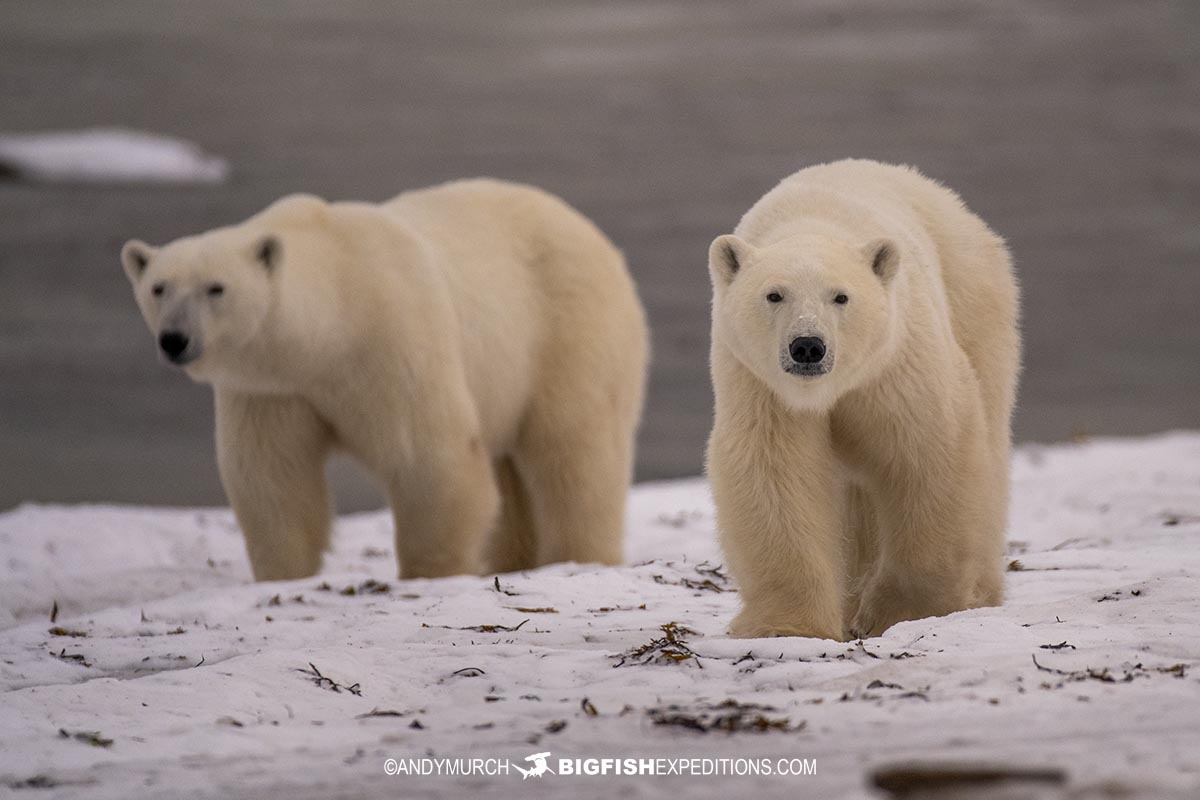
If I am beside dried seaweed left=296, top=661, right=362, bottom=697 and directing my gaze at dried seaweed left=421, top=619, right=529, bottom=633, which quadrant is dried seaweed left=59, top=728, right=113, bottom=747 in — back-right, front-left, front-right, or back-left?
back-left

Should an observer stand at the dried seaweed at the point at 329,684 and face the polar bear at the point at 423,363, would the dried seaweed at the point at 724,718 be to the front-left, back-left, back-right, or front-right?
back-right

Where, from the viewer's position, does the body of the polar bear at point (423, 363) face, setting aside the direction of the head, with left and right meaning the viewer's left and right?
facing the viewer and to the left of the viewer

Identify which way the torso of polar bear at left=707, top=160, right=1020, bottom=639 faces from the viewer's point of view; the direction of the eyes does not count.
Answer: toward the camera

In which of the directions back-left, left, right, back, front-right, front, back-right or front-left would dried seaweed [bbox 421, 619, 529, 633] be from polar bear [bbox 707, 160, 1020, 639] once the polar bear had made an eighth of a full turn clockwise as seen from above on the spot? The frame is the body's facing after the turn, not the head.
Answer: front-right

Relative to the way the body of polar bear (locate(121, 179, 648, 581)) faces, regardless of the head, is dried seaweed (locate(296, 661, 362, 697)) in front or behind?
in front

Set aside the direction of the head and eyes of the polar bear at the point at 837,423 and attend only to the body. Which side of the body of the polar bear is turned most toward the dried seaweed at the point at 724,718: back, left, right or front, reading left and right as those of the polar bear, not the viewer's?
front

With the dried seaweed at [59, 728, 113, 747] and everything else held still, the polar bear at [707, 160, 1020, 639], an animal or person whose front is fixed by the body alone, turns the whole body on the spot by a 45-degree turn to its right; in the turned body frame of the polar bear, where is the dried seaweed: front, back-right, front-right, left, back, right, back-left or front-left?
front

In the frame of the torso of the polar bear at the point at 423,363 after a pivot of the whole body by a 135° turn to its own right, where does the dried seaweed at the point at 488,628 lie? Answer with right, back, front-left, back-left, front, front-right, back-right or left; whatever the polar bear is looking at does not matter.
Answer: back

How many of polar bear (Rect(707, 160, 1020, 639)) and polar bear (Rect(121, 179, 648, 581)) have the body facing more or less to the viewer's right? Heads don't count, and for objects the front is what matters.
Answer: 0

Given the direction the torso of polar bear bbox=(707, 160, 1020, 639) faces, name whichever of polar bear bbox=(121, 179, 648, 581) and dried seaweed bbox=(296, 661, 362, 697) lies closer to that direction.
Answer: the dried seaweed
